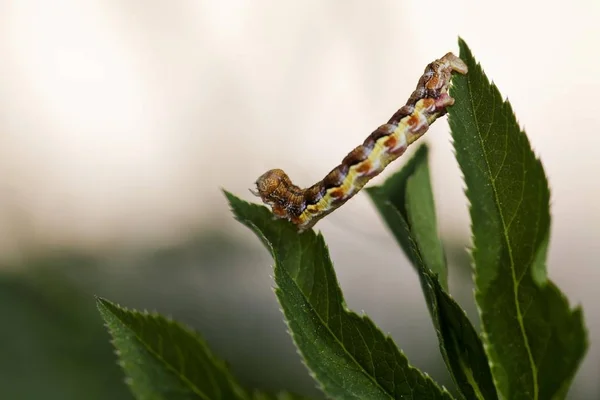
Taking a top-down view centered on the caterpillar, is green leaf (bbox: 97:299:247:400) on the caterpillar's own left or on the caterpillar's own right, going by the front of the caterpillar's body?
on the caterpillar's own left

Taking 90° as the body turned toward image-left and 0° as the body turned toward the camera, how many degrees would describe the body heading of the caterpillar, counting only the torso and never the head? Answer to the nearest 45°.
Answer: approximately 90°

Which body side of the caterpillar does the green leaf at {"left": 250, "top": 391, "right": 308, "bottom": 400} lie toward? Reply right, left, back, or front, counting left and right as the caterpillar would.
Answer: left
